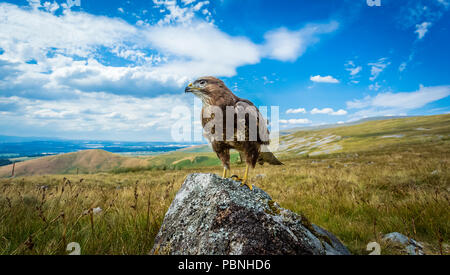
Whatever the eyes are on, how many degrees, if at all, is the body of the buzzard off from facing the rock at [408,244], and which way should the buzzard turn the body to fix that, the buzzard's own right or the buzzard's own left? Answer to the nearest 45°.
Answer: approximately 135° to the buzzard's own left

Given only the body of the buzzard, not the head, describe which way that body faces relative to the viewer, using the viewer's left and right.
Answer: facing the viewer and to the left of the viewer
